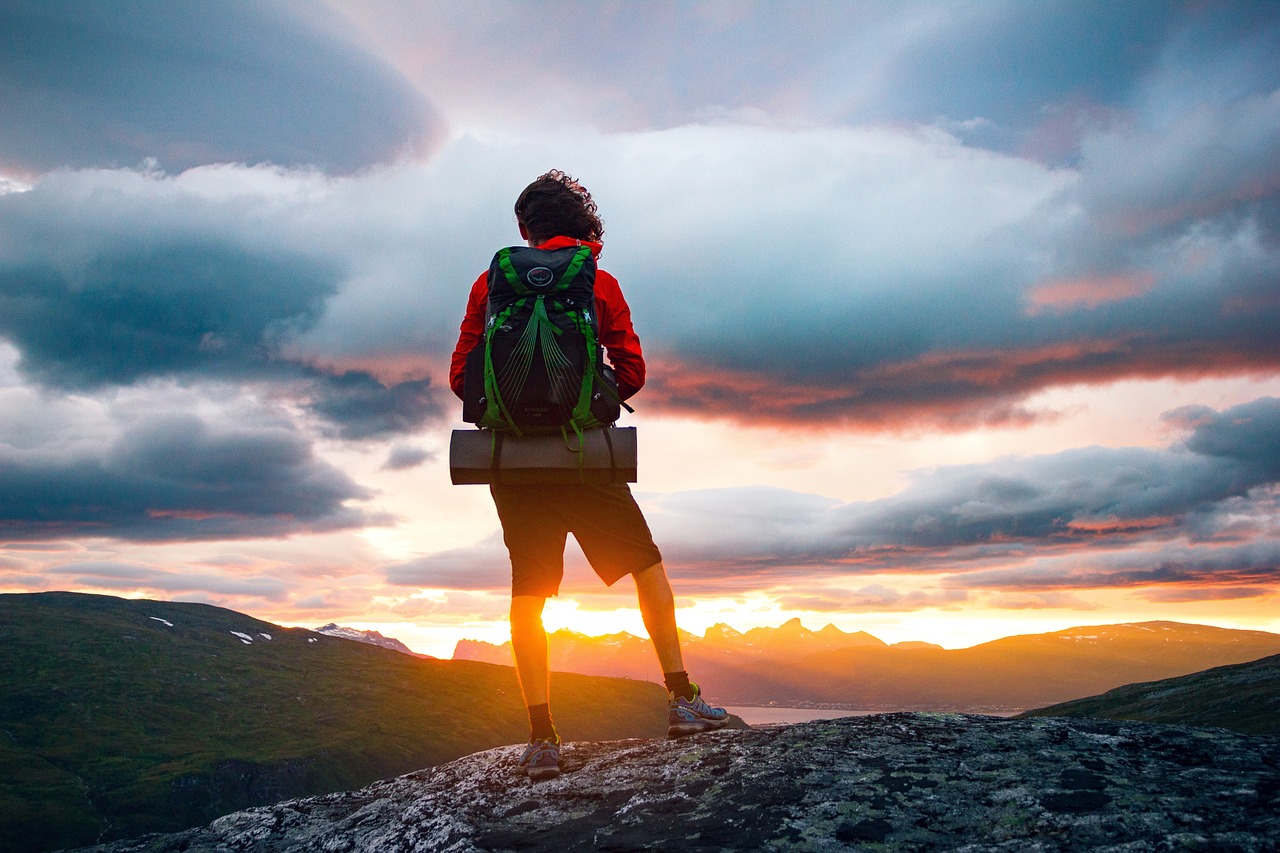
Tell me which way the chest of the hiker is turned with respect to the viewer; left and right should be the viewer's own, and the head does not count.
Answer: facing away from the viewer
